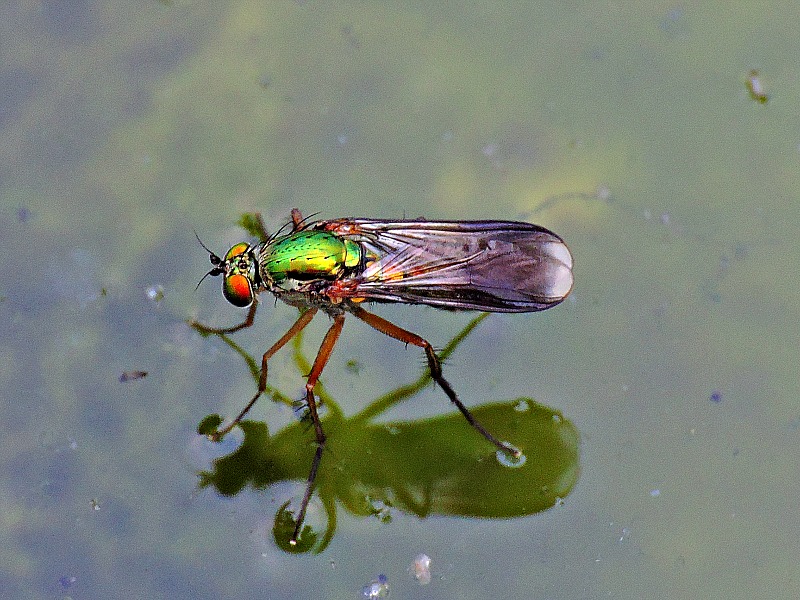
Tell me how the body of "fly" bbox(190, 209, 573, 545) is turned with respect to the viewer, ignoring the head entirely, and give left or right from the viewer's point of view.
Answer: facing to the left of the viewer

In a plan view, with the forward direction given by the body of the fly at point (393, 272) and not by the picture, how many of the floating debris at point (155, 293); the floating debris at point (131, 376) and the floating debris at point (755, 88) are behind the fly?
1

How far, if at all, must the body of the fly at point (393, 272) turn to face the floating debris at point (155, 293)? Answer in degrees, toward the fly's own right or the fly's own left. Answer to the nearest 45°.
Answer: approximately 45° to the fly's own right

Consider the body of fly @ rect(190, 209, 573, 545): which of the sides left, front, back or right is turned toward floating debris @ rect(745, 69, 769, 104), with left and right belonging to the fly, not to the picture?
back
